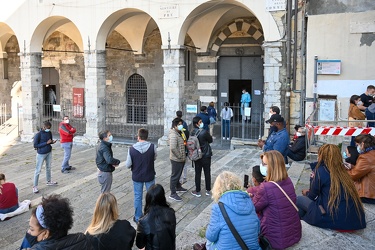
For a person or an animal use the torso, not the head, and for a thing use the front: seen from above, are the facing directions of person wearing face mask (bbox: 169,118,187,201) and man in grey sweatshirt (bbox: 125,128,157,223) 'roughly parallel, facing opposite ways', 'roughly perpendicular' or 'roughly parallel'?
roughly perpendicular

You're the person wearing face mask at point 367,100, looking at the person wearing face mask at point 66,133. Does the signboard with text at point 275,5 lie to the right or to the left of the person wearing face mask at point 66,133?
right

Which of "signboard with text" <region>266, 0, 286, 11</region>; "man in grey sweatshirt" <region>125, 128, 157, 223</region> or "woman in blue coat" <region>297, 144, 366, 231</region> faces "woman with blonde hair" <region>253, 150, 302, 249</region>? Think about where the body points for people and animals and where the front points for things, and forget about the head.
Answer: the signboard with text

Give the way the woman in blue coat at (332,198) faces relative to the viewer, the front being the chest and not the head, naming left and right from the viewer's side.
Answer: facing away from the viewer and to the left of the viewer

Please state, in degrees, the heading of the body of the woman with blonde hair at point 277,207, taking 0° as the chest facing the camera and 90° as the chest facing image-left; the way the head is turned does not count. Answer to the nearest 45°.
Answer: approximately 135°

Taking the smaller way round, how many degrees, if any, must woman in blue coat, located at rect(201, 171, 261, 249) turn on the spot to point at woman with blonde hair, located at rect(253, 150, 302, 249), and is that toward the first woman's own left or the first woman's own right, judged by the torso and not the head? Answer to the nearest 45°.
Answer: approximately 90° to the first woman's own right

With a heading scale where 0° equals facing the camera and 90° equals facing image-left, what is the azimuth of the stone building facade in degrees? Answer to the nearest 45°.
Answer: approximately 0°

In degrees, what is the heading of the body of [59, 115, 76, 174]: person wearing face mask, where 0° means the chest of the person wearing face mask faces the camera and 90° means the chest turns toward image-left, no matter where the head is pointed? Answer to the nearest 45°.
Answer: approximately 315°
